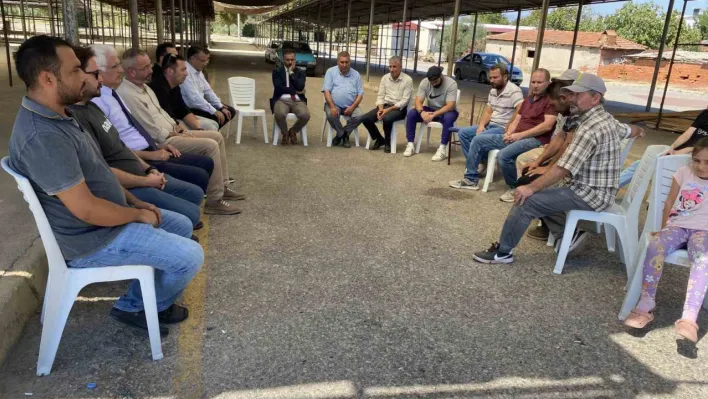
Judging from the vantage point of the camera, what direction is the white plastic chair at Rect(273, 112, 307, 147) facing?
facing the viewer

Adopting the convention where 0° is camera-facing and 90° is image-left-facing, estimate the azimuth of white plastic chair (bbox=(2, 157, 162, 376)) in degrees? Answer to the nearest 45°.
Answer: approximately 270°

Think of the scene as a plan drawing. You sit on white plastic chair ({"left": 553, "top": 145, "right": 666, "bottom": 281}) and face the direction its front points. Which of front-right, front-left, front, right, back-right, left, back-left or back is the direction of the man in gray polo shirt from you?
front-left

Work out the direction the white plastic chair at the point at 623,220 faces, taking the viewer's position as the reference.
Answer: facing to the left of the viewer

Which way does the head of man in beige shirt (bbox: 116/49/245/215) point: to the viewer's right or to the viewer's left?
to the viewer's right

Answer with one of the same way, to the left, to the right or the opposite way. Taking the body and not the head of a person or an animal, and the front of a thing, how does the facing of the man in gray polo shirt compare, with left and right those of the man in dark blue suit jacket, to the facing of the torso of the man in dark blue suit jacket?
to the left

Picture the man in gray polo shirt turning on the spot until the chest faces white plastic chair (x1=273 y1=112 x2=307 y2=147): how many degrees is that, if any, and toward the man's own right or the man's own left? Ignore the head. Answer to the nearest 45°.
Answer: approximately 45° to the man's own left

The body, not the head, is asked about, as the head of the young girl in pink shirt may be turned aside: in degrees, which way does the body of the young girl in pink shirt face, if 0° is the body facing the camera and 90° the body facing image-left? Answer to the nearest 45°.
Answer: approximately 0°

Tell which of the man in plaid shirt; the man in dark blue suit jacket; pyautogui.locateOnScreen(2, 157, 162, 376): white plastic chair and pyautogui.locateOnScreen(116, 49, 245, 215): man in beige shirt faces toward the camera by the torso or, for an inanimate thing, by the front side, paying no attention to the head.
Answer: the man in dark blue suit jacket

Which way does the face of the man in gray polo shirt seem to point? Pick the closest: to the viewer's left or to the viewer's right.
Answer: to the viewer's right

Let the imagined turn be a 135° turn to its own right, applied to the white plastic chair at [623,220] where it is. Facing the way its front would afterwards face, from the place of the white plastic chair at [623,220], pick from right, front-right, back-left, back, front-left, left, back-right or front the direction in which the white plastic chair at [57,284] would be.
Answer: back

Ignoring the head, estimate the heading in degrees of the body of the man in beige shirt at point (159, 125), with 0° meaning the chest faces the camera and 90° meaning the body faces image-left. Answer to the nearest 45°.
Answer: approximately 270°

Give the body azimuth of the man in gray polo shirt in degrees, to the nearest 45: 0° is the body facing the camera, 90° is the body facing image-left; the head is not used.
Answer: approximately 270°

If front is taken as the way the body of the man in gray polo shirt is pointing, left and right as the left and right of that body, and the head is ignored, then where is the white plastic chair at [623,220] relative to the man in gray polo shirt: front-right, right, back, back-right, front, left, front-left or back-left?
front
